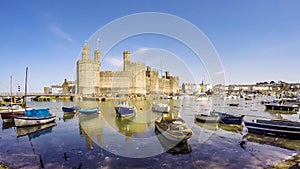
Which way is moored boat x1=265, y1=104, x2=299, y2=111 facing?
to the viewer's left

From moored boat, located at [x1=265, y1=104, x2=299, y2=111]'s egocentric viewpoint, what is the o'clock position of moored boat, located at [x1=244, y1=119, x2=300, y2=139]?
moored boat, located at [x1=244, y1=119, x2=300, y2=139] is roughly at 9 o'clock from moored boat, located at [x1=265, y1=104, x2=299, y2=111].

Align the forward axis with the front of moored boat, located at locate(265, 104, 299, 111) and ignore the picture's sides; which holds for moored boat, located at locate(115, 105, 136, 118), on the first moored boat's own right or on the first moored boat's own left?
on the first moored boat's own left
